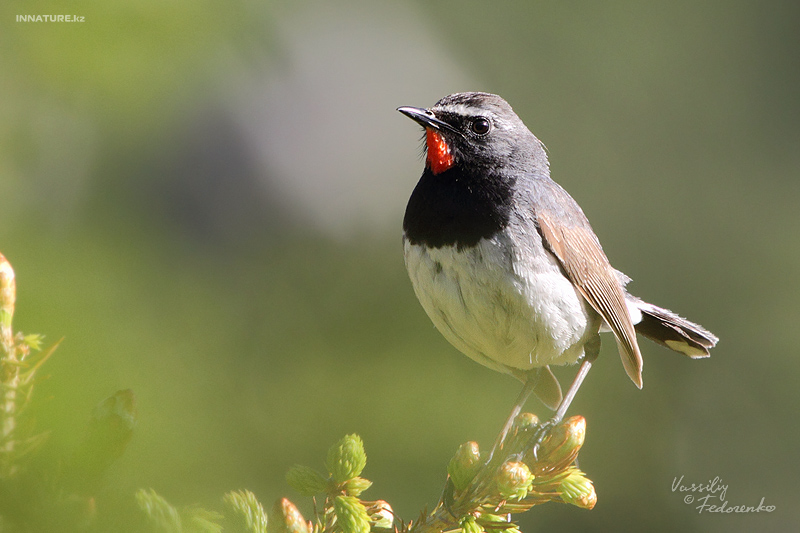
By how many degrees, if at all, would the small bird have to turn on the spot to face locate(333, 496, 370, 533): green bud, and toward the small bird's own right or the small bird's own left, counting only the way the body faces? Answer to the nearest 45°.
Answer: approximately 45° to the small bird's own right

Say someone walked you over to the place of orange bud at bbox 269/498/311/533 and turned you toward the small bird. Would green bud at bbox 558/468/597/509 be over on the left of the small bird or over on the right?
right

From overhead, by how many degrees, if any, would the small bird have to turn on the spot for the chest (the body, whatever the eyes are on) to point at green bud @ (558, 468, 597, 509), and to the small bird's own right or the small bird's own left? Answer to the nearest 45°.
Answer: approximately 90° to the small bird's own left

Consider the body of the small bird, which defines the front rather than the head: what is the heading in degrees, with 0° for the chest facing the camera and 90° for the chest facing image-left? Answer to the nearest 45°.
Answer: approximately 45°
